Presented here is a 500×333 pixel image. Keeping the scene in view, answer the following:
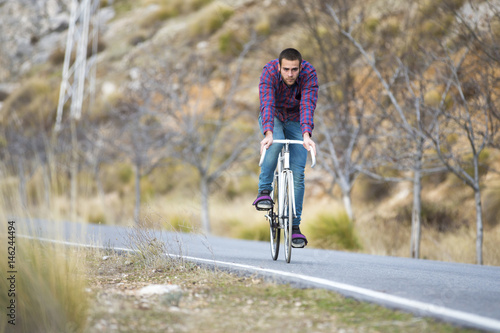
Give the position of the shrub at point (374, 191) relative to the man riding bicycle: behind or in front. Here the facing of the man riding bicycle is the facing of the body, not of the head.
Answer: behind

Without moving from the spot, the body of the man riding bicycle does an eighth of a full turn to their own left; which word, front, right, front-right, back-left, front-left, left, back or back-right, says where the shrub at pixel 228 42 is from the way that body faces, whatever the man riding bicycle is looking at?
back-left

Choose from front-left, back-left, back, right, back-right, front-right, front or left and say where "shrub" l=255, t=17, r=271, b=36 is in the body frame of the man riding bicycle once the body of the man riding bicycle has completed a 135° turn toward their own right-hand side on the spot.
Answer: front-right

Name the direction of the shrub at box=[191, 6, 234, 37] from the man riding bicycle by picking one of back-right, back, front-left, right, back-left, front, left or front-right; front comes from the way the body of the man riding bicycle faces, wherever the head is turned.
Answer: back

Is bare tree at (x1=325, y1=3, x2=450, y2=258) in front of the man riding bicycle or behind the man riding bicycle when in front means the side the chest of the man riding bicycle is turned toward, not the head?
behind

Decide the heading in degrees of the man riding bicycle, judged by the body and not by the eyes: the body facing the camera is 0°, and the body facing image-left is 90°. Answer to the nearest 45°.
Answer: approximately 0°

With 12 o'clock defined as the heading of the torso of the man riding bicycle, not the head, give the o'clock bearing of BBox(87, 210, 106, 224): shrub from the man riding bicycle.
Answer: The shrub is roughly at 5 o'clock from the man riding bicycle.
